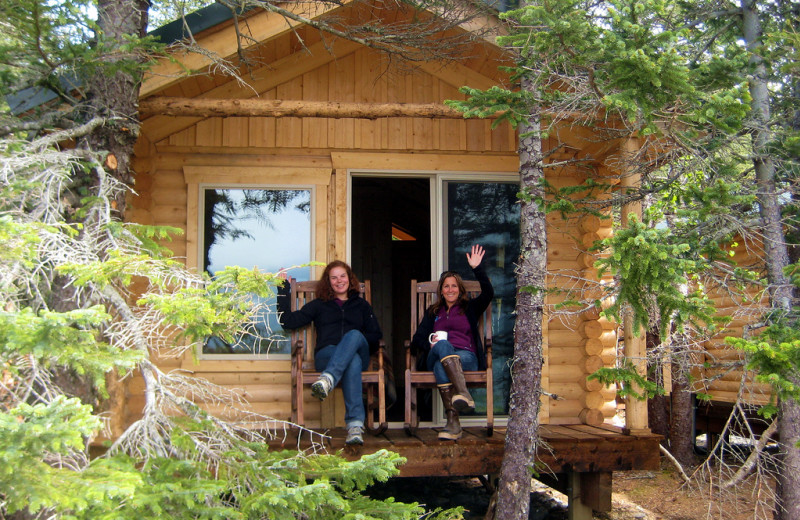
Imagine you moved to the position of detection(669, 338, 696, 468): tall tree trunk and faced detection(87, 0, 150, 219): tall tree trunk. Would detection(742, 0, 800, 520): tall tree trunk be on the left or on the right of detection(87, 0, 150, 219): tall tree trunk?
left

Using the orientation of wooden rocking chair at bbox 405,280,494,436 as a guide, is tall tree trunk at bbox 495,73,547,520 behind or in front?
in front

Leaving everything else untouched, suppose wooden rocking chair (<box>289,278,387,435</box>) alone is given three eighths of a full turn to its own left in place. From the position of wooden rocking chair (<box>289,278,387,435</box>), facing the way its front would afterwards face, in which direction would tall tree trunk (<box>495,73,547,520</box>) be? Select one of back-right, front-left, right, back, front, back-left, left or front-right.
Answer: right

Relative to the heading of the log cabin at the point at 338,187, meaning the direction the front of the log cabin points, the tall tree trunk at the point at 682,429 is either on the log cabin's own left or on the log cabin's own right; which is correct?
on the log cabin's own left

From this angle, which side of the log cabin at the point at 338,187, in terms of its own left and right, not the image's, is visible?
front

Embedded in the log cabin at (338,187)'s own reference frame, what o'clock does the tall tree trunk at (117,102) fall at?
The tall tree trunk is roughly at 1 o'clock from the log cabin.

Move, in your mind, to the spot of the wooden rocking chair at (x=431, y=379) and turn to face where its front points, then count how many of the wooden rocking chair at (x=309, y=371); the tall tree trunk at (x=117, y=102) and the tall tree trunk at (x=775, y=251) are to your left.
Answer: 1

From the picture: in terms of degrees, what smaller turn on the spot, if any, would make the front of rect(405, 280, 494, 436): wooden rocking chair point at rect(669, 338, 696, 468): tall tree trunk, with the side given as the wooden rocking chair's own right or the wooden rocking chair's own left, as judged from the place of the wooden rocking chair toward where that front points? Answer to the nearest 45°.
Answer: approximately 135° to the wooden rocking chair's own left

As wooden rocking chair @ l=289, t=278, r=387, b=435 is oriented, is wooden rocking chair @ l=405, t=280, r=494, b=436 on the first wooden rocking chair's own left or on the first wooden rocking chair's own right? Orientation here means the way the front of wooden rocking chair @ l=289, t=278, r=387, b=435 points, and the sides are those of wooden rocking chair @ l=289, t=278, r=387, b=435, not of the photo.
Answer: on the first wooden rocking chair's own left

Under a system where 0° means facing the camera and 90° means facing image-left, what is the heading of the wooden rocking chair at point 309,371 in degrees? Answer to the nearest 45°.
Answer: approximately 0°

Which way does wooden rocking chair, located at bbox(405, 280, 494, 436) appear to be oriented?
toward the camera
